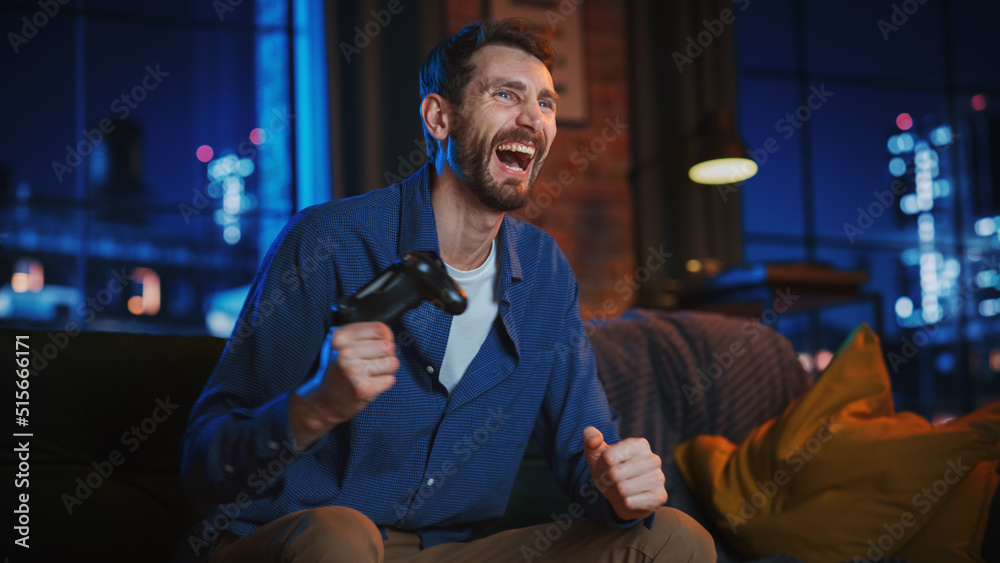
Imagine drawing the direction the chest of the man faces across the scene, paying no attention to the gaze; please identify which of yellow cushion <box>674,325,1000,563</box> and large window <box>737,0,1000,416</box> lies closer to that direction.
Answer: the yellow cushion

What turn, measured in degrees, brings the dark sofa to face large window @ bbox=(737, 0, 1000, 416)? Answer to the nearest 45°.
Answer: approximately 135° to its left

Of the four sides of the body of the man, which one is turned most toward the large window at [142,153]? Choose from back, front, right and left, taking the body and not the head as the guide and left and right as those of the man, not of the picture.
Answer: back

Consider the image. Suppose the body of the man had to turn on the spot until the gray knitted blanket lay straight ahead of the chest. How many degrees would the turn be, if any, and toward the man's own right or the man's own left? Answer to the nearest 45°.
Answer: approximately 90° to the man's own left

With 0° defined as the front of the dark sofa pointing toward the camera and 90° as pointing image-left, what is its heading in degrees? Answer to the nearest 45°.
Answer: approximately 0°

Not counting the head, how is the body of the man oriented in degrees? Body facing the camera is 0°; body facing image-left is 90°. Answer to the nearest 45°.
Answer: approximately 315°
